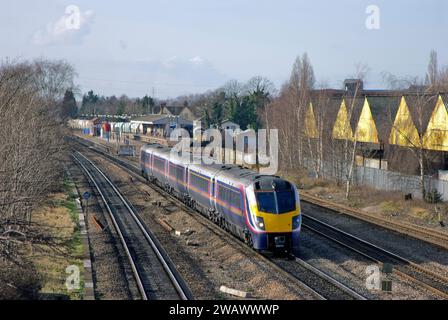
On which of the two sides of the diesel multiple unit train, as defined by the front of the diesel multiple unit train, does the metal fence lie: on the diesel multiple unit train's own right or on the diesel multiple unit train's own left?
on the diesel multiple unit train's own left

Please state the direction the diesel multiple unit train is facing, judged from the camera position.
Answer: facing the viewer and to the right of the viewer

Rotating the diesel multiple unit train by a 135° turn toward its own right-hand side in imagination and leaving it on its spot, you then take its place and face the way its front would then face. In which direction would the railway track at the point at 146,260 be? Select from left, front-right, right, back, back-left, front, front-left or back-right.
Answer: left
